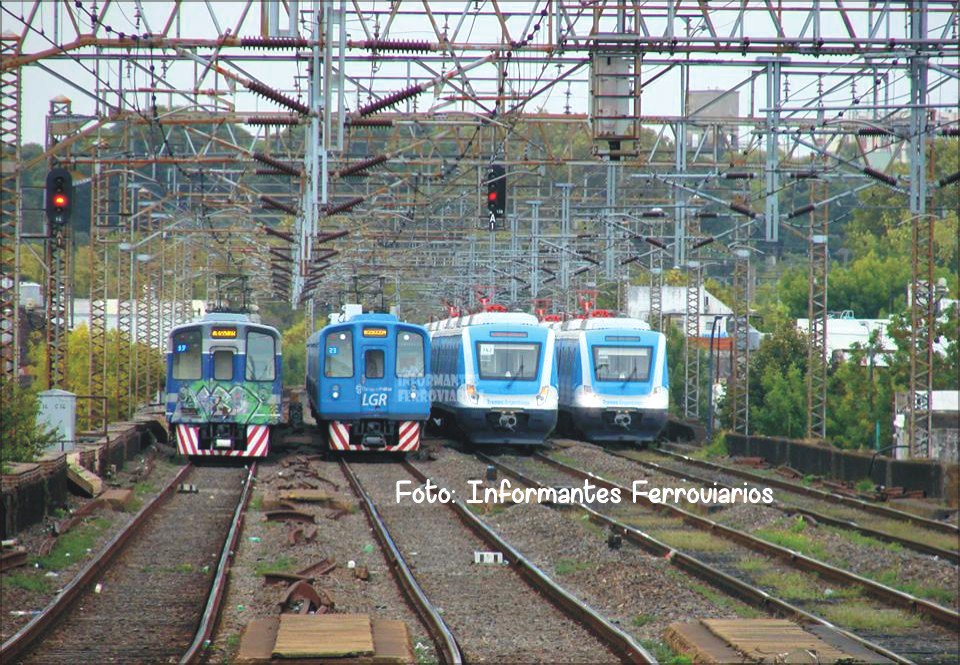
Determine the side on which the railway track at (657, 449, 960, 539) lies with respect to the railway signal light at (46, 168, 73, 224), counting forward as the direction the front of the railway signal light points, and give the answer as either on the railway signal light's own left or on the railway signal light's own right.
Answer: on the railway signal light's own left

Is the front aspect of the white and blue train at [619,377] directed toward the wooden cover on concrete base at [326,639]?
yes

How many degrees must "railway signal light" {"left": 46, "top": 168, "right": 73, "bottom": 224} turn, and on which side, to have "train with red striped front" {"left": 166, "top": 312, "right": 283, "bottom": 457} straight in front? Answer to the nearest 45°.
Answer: approximately 135° to its left

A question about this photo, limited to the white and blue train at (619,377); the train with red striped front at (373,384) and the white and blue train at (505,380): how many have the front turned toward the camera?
3

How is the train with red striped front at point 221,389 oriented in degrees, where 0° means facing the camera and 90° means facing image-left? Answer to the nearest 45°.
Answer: approximately 0°

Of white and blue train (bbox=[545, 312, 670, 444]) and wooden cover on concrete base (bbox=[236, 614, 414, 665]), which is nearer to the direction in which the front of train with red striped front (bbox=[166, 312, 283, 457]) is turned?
the wooden cover on concrete base

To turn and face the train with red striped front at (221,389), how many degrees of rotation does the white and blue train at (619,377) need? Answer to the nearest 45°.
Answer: approximately 45° to its right
